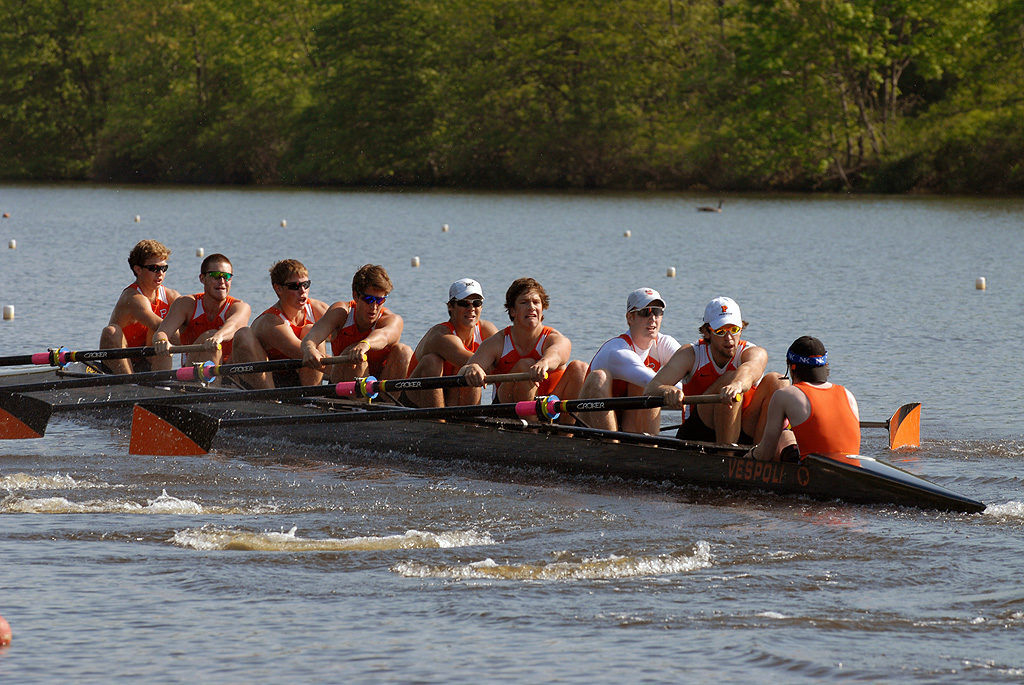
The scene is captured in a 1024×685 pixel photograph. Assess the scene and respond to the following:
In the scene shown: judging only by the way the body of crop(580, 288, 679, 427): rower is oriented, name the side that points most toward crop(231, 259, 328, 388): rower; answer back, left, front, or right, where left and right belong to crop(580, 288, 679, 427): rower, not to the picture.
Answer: back

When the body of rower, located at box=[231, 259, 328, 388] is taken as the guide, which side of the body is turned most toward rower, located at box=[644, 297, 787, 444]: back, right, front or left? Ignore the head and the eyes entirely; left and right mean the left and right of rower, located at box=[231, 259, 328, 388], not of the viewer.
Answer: front

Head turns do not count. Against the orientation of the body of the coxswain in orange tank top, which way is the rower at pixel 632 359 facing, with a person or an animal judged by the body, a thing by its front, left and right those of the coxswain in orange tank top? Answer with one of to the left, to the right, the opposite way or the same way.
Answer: the opposite way

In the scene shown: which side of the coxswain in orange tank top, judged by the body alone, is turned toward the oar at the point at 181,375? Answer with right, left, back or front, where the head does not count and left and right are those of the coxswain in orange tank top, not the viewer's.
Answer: front

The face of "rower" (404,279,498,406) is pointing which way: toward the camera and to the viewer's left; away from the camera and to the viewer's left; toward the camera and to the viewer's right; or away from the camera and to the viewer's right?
toward the camera and to the viewer's right

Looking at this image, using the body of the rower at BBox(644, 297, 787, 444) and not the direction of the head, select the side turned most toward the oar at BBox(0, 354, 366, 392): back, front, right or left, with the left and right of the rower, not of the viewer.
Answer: back

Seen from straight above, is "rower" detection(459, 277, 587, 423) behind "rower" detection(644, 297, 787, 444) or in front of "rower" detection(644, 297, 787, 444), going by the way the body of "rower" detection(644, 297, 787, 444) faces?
behind

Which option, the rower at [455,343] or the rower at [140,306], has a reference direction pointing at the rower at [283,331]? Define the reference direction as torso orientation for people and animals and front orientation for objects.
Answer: the rower at [140,306]

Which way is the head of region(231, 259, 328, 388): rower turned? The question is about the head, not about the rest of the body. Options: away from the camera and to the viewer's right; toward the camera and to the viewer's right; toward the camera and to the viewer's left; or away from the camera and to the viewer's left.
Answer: toward the camera and to the viewer's right

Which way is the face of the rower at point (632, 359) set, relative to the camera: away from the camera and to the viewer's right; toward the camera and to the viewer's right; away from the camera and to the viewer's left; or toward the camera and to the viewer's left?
toward the camera and to the viewer's right

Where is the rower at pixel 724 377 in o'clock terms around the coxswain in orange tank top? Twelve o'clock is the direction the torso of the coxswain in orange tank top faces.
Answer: The rower is roughly at 12 o'clock from the coxswain in orange tank top.

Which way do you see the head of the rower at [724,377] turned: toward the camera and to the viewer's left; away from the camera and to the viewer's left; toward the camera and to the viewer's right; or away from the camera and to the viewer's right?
toward the camera and to the viewer's right

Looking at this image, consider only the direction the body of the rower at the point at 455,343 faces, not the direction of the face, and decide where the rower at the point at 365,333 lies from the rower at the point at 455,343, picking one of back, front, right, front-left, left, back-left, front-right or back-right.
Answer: back

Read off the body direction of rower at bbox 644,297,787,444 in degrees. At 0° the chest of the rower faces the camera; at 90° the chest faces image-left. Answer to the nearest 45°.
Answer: approximately 315°

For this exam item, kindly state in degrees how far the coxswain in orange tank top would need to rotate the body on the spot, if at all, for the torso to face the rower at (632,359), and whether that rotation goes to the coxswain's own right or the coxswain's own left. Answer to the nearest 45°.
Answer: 0° — they already face them
